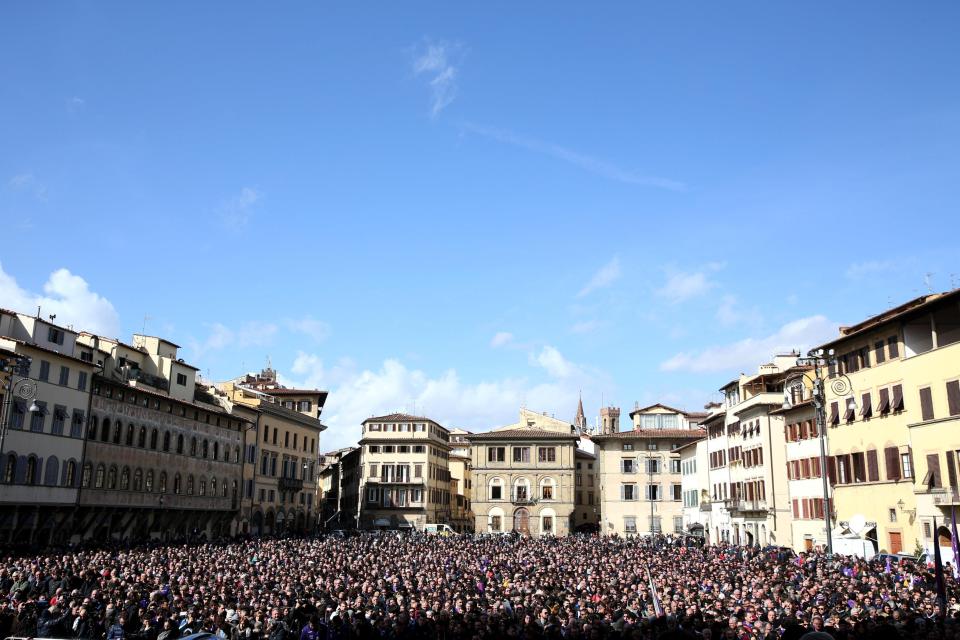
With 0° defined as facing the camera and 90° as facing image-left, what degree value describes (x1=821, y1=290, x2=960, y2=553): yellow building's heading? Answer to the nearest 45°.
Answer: approximately 45°

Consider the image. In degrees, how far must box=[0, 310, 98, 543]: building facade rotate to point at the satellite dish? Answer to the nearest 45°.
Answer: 0° — it already faces it

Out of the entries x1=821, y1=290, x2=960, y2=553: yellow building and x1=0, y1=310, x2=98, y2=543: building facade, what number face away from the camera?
0

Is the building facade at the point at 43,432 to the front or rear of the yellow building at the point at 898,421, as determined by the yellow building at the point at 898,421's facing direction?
to the front

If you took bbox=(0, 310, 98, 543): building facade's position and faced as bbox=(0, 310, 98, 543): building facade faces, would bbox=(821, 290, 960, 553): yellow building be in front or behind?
in front

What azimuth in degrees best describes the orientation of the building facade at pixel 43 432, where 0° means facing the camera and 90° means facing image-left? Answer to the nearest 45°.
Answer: approximately 315°
